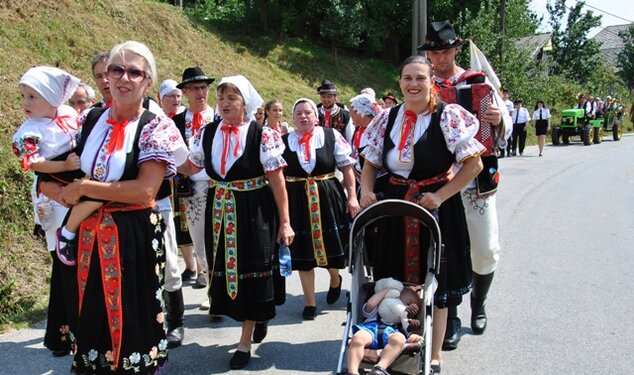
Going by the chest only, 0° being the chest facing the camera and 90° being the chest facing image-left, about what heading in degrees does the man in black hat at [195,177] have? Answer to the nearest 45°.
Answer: approximately 0°

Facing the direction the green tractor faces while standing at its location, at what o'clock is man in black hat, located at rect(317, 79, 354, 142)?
The man in black hat is roughly at 11 o'clock from the green tractor.

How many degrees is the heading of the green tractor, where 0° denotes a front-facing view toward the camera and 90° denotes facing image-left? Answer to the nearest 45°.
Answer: approximately 45°

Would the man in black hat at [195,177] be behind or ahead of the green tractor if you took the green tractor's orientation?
ahead

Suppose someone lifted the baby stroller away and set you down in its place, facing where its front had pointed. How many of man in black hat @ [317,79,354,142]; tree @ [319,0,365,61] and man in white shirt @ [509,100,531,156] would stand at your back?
3

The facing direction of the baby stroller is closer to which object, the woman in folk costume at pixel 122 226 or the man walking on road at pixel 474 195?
the woman in folk costume

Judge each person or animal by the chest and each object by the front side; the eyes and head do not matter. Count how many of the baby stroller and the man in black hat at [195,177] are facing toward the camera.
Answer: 2

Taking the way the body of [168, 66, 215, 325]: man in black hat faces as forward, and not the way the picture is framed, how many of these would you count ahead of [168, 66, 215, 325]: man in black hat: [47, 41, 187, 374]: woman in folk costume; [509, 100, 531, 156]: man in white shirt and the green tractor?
1

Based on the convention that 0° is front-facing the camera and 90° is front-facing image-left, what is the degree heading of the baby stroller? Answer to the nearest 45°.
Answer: approximately 0°

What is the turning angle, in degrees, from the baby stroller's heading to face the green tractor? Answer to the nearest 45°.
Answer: approximately 180°

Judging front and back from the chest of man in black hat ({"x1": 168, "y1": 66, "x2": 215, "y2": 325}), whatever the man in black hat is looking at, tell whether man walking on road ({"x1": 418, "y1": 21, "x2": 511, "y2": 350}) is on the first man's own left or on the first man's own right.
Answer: on the first man's own left

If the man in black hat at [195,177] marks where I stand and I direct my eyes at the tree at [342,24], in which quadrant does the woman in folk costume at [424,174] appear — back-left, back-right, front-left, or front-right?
back-right

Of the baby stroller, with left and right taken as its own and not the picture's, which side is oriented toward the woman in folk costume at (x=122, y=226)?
right
